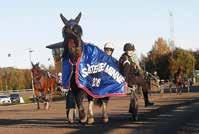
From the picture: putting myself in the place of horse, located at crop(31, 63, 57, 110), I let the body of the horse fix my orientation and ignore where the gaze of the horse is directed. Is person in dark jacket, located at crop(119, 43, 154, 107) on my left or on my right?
on my left

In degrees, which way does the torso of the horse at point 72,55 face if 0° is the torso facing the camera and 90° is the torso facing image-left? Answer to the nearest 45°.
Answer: approximately 0°

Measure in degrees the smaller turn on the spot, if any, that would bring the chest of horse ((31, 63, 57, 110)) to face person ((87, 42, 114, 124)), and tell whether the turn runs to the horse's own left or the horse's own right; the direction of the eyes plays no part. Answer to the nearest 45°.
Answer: approximately 45° to the horse's own left

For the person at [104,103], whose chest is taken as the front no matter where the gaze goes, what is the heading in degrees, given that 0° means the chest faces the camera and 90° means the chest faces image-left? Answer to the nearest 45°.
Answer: approximately 0°

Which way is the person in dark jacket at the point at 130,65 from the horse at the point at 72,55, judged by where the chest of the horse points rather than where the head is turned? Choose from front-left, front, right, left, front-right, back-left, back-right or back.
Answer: back-left
